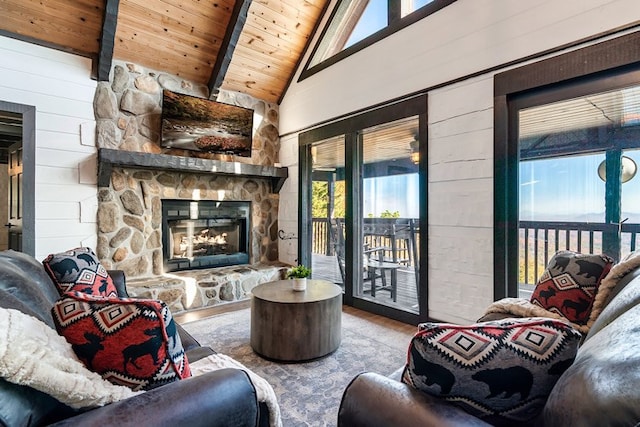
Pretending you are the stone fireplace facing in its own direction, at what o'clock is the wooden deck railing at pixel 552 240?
The wooden deck railing is roughly at 10 o'clock from the stone fireplace.

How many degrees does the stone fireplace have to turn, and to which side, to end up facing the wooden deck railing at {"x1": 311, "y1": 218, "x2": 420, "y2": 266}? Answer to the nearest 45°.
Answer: approximately 45° to its left

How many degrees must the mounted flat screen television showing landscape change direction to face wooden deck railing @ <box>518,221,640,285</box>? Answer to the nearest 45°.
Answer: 0° — it already faces it

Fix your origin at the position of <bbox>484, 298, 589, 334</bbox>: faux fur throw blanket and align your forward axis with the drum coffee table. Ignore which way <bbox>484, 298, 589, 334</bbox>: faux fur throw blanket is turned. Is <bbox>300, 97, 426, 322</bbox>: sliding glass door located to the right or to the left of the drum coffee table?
right

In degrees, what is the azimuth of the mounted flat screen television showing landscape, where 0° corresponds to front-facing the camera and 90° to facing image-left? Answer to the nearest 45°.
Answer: approximately 315°

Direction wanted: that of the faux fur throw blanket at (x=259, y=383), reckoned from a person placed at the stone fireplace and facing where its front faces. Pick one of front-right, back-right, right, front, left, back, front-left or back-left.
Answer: front-right

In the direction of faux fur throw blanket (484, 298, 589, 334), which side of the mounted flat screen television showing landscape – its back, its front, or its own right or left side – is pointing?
front

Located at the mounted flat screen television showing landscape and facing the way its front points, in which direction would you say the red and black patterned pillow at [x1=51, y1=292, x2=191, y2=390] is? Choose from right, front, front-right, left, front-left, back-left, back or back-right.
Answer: front-right
